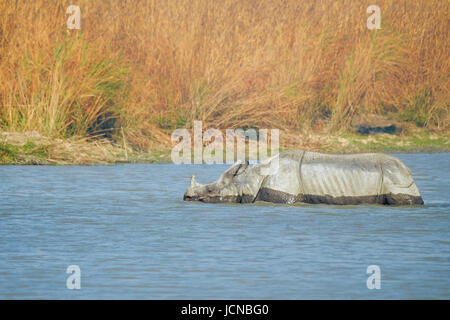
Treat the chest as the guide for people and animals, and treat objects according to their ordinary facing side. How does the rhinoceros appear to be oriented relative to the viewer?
to the viewer's left
